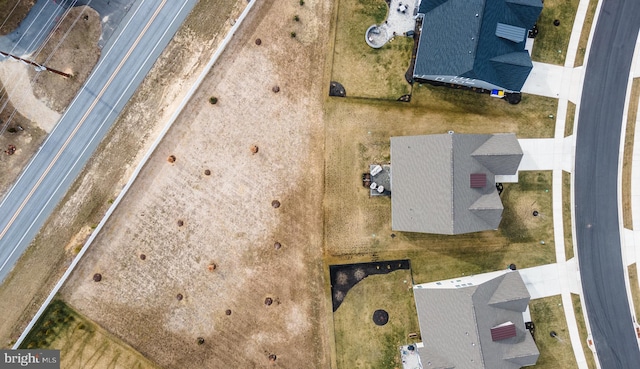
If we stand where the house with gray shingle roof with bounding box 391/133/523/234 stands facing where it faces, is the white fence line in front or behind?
behind

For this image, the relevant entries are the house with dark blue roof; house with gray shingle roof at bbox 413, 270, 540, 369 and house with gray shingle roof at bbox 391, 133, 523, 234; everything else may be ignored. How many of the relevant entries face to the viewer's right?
3

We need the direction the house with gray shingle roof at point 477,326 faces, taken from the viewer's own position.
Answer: facing to the right of the viewer

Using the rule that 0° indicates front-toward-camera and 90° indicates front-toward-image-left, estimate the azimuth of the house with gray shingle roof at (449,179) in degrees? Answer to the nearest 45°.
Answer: approximately 270°

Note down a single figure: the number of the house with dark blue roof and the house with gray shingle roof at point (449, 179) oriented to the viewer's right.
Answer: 2

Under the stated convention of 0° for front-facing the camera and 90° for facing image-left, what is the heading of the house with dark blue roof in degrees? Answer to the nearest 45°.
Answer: approximately 270°

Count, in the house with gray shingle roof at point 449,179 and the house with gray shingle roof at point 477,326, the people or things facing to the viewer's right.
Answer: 2
